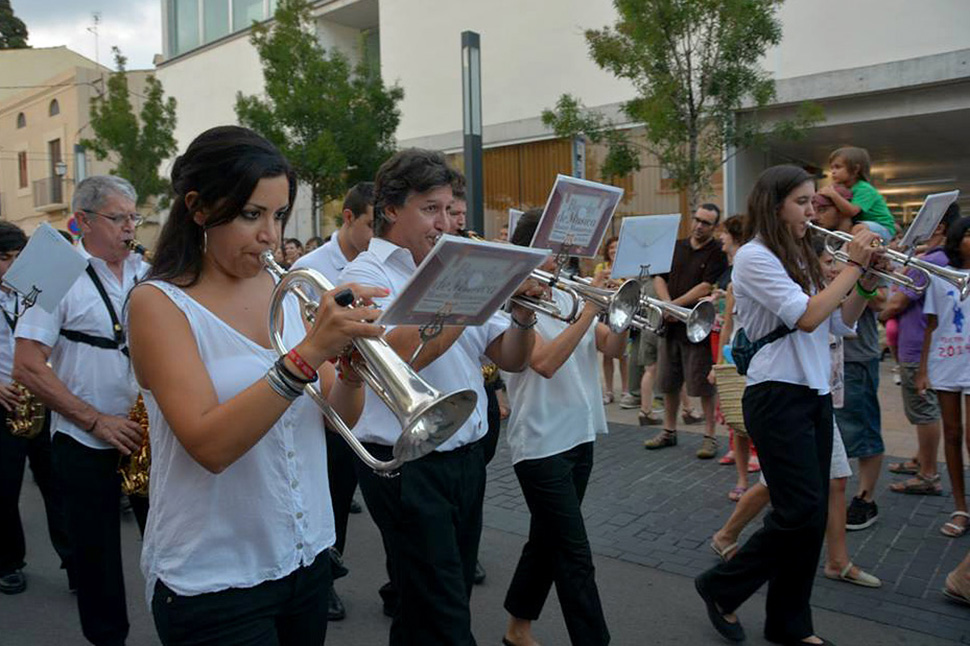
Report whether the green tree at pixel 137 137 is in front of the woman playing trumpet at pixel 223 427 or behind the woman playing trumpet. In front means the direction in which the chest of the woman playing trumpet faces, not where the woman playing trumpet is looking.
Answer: behind

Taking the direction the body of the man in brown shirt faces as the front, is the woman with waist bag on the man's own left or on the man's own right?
on the man's own left

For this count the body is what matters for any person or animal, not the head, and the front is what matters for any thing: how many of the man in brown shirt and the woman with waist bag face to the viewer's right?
1

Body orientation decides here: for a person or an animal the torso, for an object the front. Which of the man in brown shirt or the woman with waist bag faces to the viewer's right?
the woman with waist bag

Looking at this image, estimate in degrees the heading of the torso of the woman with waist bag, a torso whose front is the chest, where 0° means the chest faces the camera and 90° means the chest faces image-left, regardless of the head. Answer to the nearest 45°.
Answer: approximately 270°

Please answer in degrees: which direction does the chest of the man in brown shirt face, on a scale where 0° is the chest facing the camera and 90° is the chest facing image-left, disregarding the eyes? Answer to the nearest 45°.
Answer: approximately 45°

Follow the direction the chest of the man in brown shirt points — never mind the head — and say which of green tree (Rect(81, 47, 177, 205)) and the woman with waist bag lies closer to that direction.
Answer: the woman with waist bag

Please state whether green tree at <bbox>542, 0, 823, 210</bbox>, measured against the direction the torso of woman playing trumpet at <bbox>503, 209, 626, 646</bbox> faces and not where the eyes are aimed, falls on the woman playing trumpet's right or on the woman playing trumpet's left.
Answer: on the woman playing trumpet's left

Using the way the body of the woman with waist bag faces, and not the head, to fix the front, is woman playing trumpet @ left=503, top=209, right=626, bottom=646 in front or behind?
behind
